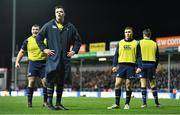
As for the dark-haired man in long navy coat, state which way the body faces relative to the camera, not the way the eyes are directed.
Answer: toward the camera
